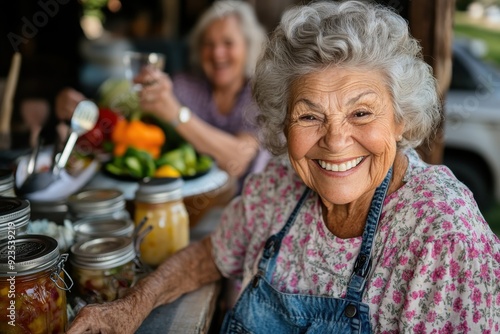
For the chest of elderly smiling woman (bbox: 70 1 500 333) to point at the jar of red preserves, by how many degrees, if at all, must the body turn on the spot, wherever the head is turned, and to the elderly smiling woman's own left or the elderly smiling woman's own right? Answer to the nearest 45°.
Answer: approximately 45° to the elderly smiling woman's own right

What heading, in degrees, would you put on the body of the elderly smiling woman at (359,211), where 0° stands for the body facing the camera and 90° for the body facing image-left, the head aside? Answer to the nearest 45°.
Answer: approximately 45°

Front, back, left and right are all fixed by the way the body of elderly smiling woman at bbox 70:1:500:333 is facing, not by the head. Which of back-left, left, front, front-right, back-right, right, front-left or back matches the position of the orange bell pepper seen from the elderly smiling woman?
right

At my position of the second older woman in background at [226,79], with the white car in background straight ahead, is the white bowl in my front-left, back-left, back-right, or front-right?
back-right

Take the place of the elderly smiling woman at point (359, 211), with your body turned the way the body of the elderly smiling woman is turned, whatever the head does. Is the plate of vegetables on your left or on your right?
on your right

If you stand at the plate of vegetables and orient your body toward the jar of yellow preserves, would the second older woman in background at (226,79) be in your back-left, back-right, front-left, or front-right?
back-left

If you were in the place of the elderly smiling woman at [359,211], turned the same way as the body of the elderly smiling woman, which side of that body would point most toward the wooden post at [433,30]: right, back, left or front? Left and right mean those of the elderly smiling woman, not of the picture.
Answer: back

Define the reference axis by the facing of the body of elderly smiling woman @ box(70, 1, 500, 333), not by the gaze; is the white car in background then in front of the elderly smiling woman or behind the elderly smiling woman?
behind

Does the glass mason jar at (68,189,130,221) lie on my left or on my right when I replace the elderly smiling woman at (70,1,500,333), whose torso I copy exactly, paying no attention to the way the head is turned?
on my right
